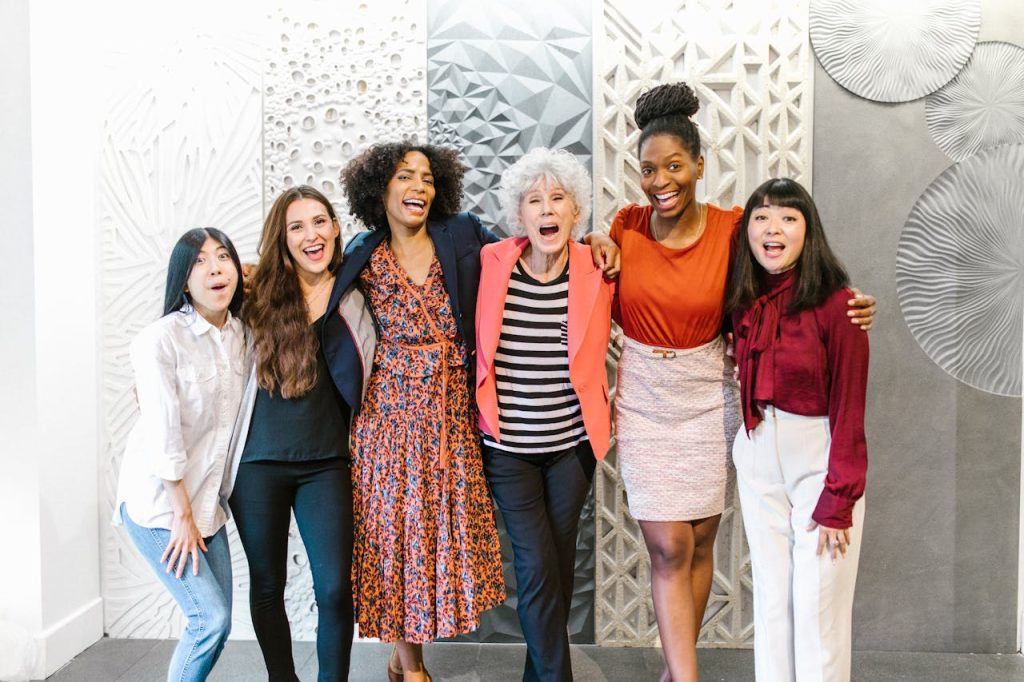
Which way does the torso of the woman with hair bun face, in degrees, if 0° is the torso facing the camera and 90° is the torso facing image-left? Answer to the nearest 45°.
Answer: approximately 0°

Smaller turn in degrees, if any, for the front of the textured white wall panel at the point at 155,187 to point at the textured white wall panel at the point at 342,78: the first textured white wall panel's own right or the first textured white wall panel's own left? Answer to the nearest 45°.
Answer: approximately 45° to the first textured white wall panel's own left

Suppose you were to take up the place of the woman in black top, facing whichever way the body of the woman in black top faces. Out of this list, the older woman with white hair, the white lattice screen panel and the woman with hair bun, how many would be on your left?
3

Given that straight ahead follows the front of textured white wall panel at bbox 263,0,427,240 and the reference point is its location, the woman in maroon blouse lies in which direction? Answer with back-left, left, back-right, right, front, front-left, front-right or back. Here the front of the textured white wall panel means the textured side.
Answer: front-left

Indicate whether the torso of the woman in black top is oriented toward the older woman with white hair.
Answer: no

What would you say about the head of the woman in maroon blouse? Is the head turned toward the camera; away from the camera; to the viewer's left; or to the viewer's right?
toward the camera

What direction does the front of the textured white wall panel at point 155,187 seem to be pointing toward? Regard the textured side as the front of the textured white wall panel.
toward the camera

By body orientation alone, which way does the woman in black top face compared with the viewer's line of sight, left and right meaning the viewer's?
facing the viewer

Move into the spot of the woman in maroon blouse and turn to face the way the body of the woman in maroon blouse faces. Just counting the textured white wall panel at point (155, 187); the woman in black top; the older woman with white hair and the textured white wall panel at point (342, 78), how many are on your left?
0

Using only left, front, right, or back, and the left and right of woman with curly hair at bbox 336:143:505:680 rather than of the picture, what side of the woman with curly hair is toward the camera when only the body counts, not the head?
front

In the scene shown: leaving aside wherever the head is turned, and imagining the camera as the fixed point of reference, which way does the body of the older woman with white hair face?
toward the camera

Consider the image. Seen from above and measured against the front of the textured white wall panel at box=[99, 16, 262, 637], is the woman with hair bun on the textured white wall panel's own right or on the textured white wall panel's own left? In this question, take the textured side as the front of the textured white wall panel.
on the textured white wall panel's own left

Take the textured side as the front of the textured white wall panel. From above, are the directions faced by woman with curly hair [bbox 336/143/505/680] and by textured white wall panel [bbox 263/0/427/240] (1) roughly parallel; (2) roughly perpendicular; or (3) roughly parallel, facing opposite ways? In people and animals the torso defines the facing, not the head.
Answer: roughly parallel

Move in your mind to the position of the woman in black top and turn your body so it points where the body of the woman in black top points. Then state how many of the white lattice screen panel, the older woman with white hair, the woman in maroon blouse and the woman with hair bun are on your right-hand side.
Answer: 0

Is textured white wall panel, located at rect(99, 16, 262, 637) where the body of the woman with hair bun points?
no
